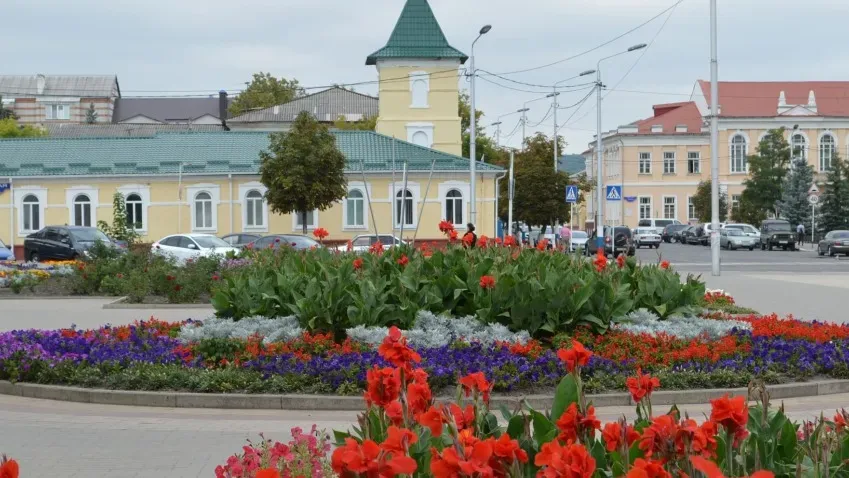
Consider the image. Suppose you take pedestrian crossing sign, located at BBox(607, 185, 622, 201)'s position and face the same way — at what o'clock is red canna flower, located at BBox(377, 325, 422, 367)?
The red canna flower is roughly at 12 o'clock from the pedestrian crossing sign.

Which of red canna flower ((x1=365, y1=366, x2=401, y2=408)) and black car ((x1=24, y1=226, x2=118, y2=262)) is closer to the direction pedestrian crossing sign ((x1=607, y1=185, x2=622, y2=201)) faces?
the red canna flower

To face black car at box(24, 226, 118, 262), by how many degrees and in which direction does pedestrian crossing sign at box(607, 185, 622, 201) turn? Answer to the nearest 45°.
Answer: approximately 90° to its right

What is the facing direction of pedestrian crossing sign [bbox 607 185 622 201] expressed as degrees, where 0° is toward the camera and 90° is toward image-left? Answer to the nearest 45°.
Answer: approximately 0°

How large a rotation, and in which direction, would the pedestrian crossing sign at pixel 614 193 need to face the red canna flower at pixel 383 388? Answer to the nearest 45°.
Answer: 0° — it already faces it

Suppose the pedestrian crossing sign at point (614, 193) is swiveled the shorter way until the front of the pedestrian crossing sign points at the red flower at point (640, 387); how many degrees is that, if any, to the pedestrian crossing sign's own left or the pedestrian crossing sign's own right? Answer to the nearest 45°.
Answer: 0° — it already faces it

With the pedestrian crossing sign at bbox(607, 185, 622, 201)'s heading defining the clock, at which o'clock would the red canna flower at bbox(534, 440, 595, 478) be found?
The red canna flower is roughly at 12 o'clock from the pedestrian crossing sign.

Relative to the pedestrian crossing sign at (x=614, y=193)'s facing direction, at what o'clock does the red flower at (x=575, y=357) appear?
The red flower is roughly at 12 o'clock from the pedestrian crossing sign.

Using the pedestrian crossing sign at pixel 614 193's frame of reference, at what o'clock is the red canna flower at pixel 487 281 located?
The red canna flower is roughly at 12 o'clock from the pedestrian crossing sign.

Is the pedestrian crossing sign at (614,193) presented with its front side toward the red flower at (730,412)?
yes
